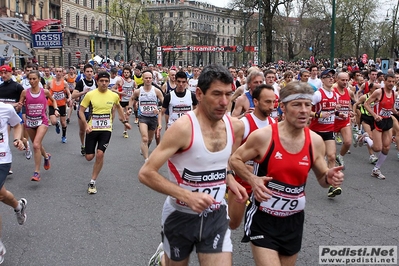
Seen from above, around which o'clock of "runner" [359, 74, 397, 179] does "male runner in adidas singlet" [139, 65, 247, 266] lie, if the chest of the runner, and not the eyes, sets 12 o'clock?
The male runner in adidas singlet is roughly at 2 o'clock from the runner.

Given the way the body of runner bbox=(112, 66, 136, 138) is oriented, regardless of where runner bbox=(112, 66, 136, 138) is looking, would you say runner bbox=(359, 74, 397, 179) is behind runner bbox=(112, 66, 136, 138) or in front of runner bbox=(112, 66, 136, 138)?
in front

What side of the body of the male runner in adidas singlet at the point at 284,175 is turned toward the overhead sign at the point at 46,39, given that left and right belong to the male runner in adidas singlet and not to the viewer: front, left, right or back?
back

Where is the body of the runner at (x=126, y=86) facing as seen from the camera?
toward the camera

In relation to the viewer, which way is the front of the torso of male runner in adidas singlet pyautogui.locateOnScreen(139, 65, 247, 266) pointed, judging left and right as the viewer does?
facing the viewer and to the right of the viewer

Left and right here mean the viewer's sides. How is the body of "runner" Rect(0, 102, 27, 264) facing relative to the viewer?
facing the viewer and to the left of the viewer

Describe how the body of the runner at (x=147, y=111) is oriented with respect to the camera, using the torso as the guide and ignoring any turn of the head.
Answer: toward the camera

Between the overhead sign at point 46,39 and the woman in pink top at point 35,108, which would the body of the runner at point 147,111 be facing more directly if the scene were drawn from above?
the woman in pink top

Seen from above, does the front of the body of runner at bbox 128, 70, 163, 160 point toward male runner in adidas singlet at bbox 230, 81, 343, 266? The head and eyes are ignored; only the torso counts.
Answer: yes

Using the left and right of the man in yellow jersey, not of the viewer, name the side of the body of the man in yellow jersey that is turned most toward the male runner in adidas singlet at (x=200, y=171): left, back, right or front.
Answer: front

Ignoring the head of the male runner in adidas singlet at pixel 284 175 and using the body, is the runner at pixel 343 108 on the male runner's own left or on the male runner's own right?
on the male runner's own left

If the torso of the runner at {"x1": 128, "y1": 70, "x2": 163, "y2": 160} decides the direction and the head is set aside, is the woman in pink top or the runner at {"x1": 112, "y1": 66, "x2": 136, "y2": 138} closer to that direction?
the woman in pink top

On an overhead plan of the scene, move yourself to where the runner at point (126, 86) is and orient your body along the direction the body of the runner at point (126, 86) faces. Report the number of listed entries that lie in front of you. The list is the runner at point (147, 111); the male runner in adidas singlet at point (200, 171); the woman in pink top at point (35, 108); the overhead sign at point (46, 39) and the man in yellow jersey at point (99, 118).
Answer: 4
